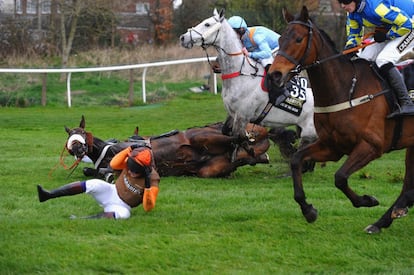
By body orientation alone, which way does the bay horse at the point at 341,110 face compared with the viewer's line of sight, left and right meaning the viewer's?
facing the viewer and to the left of the viewer

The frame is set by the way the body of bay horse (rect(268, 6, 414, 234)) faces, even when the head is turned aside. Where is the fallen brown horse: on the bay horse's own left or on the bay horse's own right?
on the bay horse's own right
